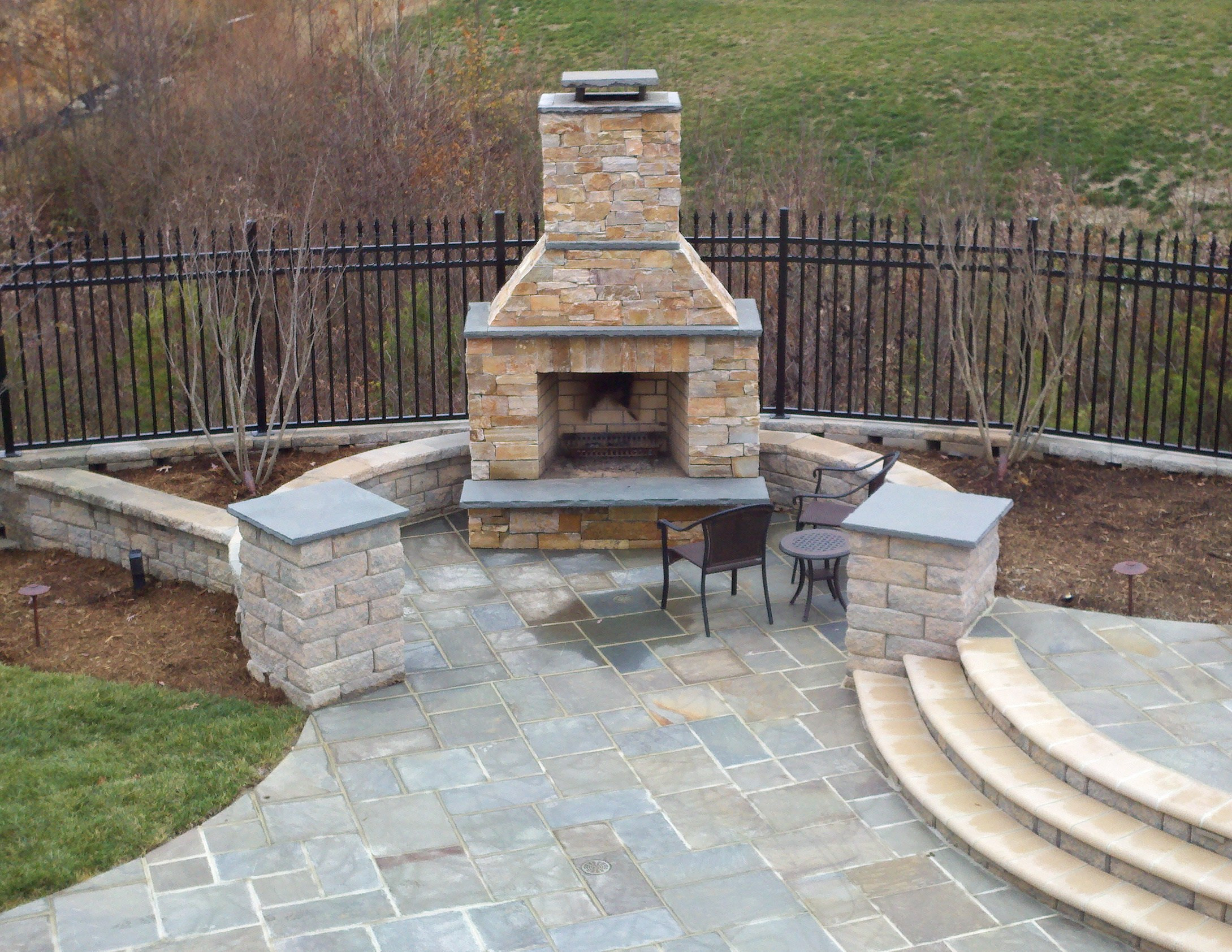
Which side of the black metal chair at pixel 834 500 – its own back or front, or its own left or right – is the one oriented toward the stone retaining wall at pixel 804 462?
right

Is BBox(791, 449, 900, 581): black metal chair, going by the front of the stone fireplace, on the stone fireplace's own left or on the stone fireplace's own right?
on the stone fireplace's own left

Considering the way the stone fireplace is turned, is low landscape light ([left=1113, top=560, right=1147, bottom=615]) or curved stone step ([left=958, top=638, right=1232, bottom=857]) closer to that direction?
the curved stone step

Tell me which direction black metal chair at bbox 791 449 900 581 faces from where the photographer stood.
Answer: facing to the left of the viewer

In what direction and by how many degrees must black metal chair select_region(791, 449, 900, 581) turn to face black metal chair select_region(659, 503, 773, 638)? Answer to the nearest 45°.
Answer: approximately 45° to its left

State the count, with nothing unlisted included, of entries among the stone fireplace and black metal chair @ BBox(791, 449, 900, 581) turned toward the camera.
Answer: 1
